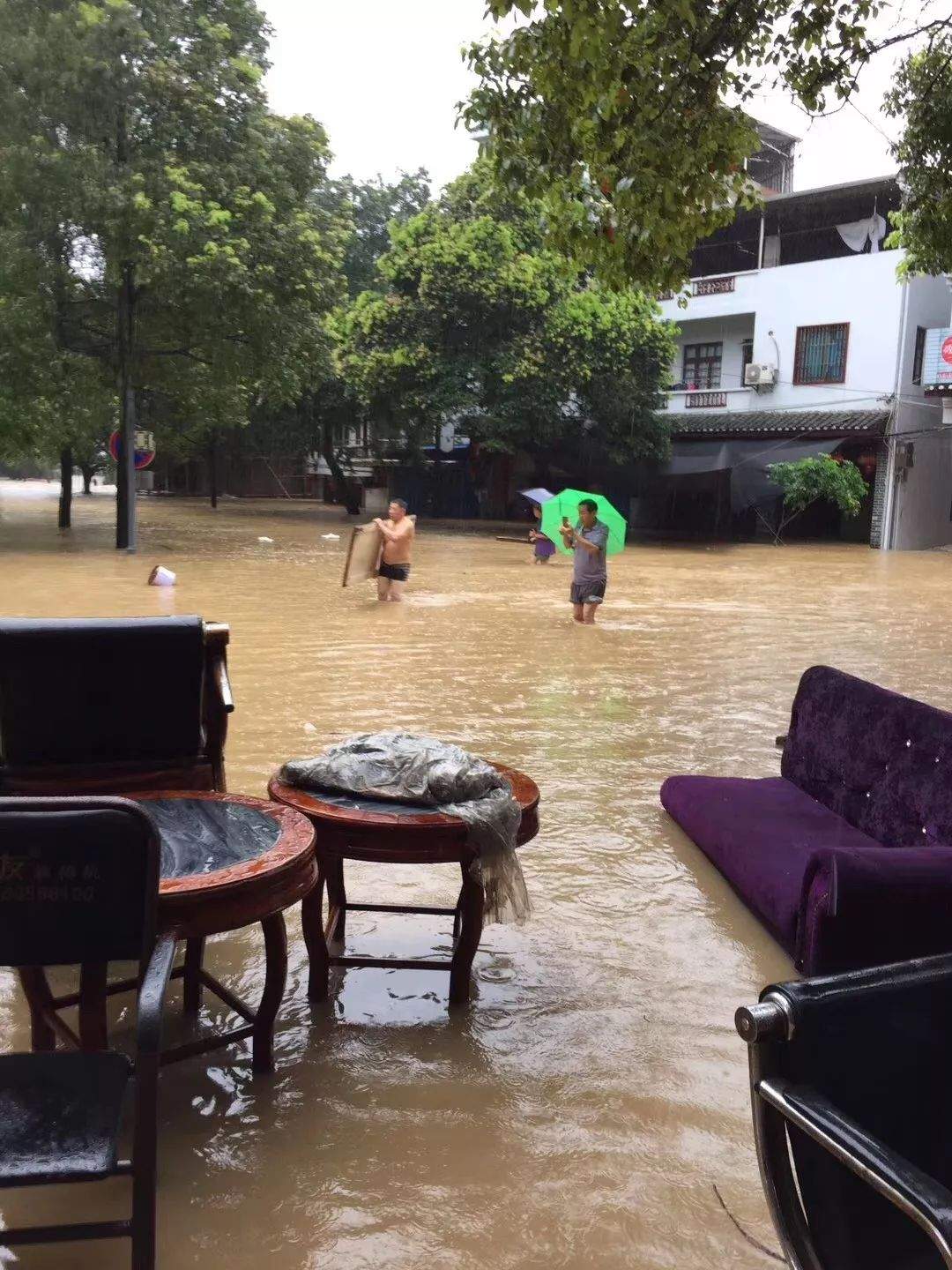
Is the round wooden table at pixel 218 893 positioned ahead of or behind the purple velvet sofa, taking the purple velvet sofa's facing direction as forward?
ahead

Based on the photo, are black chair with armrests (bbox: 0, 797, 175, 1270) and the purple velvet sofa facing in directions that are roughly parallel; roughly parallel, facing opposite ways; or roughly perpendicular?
roughly perpendicular

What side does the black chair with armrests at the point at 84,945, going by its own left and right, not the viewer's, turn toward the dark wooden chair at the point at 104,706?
back

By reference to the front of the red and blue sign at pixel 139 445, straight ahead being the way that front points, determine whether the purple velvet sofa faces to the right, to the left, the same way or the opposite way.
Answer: to the right

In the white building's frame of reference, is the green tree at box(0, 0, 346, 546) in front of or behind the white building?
in front

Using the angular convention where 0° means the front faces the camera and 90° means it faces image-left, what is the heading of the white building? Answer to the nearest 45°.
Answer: approximately 45°

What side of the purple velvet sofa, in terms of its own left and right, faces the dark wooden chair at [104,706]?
front

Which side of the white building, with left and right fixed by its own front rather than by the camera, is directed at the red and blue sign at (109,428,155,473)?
front

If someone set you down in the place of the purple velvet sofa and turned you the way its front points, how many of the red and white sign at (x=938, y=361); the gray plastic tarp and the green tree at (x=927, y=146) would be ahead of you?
1

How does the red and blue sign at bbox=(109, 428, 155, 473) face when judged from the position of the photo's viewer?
facing the viewer

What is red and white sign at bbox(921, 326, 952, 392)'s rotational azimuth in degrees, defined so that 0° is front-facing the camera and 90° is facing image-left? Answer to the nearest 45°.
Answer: approximately 0°

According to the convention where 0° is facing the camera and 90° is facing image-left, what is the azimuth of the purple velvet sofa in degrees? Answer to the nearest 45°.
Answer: approximately 45°
